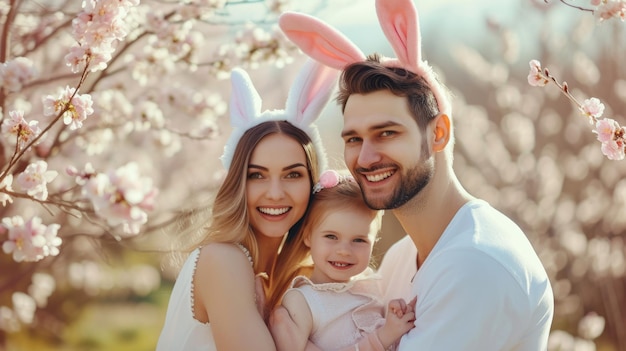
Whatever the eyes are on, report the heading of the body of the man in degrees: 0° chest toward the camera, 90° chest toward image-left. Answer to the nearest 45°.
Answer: approximately 45°

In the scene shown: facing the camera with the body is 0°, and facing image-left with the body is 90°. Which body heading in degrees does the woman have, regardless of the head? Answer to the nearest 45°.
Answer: approximately 270°

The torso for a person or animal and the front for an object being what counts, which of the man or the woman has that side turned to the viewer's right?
the woman
